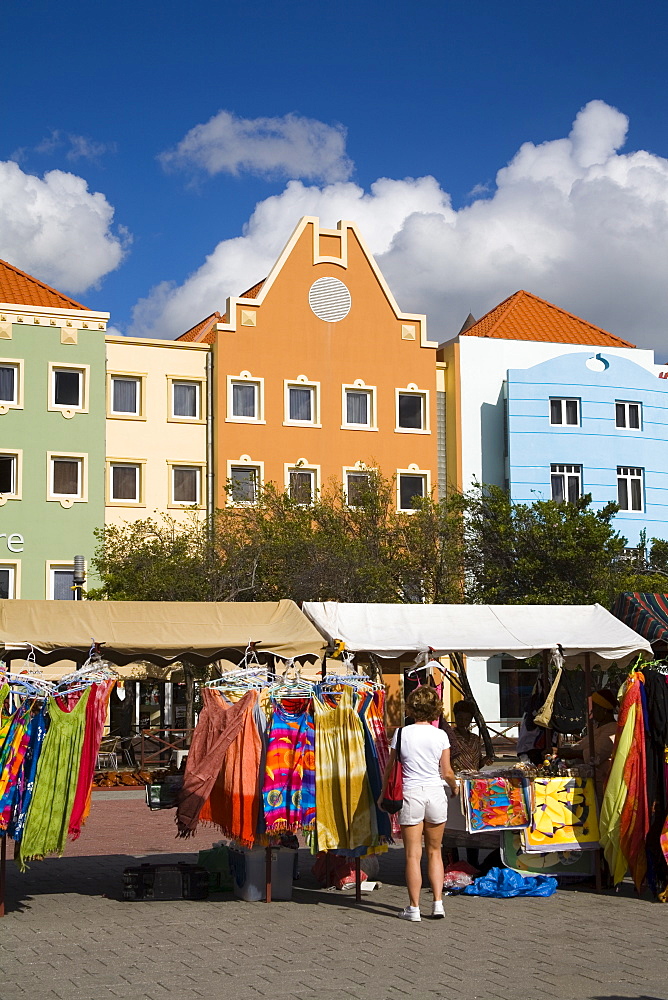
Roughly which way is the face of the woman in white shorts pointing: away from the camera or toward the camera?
away from the camera

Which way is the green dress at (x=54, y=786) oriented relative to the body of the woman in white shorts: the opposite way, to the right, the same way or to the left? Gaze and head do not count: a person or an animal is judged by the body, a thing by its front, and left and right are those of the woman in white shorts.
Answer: the opposite way

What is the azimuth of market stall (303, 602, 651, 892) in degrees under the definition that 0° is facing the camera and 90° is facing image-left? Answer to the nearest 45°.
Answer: approximately 0°

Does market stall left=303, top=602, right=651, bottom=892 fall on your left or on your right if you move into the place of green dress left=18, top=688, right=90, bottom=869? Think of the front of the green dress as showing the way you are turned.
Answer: on your left

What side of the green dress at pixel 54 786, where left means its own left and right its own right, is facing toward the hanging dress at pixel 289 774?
left

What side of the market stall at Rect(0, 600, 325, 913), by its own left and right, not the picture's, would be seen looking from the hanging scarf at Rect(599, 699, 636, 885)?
left

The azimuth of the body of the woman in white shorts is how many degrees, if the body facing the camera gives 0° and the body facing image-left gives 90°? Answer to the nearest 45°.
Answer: approximately 180°
